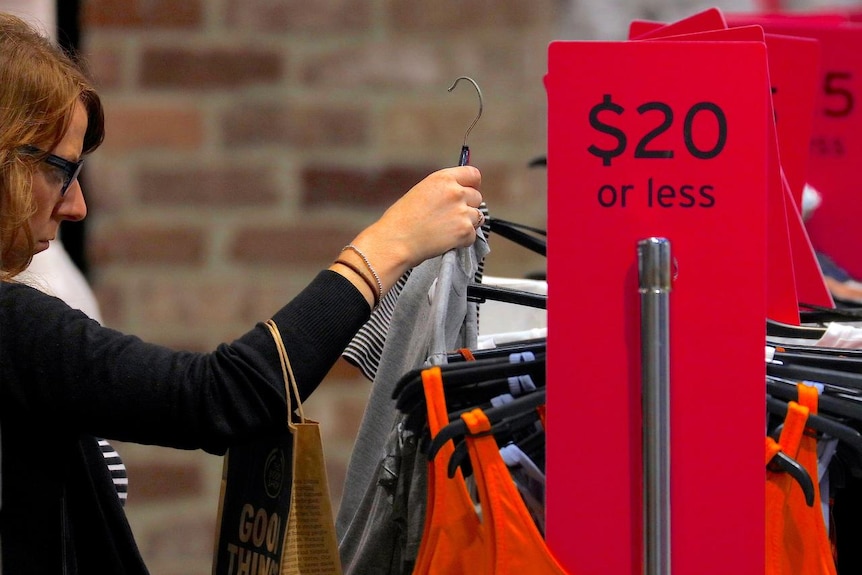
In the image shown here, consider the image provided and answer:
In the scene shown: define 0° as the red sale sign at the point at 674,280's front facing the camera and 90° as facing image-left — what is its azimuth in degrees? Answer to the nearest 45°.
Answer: approximately 0°

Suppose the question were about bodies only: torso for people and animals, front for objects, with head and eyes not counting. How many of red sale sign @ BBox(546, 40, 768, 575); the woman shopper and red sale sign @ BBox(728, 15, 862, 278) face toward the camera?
2

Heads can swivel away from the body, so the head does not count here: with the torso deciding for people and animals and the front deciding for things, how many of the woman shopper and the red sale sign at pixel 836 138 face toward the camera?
1

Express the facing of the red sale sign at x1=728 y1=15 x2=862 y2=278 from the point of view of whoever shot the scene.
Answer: facing the viewer

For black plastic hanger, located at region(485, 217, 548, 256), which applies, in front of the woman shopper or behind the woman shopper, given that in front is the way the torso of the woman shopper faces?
in front

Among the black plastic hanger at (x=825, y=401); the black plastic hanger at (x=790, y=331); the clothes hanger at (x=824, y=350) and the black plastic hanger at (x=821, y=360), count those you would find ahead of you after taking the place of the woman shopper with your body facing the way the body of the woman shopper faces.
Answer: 4

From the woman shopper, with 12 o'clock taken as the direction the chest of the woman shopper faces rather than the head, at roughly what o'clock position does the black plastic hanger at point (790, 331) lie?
The black plastic hanger is roughly at 12 o'clock from the woman shopper.

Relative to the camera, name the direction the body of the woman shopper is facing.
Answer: to the viewer's right

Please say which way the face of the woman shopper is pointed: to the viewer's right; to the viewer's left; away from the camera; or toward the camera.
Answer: to the viewer's right
